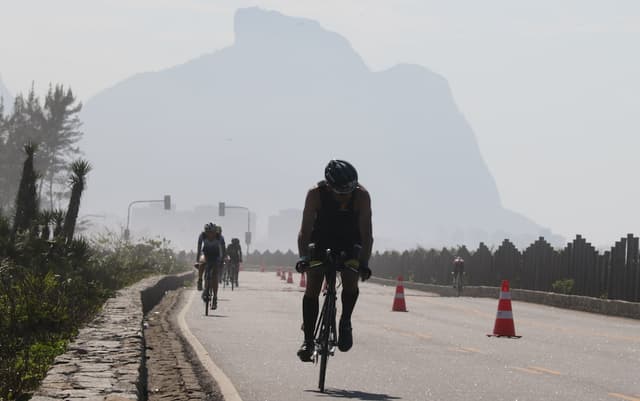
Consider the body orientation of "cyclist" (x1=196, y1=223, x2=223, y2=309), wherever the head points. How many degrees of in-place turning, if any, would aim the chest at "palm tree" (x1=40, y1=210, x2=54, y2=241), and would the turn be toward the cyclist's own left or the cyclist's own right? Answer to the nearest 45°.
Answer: approximately 90° to the cyclist's own right

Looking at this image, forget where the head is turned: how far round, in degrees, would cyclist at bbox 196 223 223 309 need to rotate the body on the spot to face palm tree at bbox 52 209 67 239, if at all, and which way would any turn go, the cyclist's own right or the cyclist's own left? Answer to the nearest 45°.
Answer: approximately 135° to the cyclist's own right

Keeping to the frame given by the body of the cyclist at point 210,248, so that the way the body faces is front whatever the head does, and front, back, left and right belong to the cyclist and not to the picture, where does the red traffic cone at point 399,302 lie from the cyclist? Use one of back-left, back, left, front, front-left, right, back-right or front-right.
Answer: back-left

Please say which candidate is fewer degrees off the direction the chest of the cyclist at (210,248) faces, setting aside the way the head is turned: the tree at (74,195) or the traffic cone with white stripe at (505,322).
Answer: the traffic cone with white stripe

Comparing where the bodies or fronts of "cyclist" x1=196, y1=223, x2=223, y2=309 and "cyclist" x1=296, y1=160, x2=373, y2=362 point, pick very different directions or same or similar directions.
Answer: same or similar directions

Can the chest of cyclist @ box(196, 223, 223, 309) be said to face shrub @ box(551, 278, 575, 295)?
no

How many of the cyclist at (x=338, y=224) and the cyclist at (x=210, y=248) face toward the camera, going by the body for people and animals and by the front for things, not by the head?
2

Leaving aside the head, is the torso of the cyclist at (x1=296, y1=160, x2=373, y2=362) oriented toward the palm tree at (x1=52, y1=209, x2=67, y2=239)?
no

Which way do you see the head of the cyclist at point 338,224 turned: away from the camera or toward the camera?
toward the camera

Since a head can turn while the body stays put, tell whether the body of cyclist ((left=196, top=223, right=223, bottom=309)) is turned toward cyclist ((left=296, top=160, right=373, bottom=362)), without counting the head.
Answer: yes

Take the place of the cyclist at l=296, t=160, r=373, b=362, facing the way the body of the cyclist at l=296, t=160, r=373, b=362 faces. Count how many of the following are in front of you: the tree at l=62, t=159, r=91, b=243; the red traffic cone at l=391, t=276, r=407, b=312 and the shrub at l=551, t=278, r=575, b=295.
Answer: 0

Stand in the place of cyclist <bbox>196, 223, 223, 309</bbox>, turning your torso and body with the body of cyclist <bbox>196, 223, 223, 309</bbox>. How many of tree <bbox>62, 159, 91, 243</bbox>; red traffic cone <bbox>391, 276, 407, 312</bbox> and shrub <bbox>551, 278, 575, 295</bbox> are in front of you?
0

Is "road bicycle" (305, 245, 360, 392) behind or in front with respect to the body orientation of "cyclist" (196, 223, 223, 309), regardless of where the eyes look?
in front

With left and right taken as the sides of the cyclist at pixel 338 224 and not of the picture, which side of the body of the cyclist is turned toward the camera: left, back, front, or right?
front
